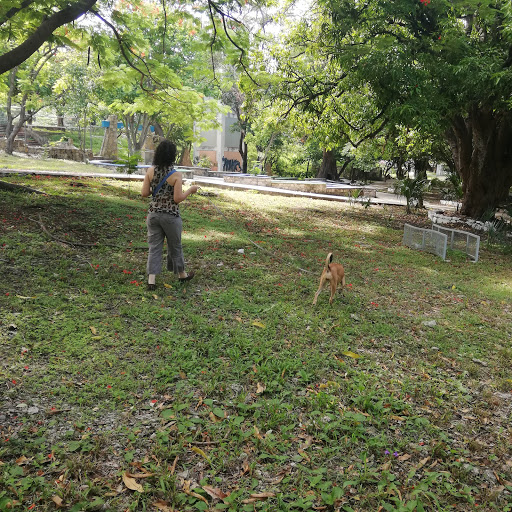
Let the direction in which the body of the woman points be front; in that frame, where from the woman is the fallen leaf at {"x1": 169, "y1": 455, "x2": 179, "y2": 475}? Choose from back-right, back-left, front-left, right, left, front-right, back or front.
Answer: back-right

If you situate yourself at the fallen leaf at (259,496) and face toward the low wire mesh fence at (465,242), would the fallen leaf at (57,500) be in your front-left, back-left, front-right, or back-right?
back-left

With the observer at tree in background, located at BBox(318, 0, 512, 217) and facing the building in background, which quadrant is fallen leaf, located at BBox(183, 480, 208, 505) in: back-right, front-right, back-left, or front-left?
back-left

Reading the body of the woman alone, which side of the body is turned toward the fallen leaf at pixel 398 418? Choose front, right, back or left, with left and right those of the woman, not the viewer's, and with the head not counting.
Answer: right

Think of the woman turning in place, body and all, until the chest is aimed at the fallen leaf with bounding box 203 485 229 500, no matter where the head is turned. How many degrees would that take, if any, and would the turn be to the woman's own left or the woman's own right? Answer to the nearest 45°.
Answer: approximately 135° to the woman's own right

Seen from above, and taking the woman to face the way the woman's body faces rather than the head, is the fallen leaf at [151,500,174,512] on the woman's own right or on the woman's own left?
on the woman's own right

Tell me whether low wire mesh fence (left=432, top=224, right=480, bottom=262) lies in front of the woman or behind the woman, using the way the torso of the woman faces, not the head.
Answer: in front

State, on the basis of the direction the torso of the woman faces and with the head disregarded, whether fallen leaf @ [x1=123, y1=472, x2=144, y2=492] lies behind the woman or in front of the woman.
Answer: behind

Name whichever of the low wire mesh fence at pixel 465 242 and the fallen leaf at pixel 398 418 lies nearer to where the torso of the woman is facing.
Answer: the low wire mesh fence

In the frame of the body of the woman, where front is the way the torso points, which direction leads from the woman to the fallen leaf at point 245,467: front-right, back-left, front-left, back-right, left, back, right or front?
back-right

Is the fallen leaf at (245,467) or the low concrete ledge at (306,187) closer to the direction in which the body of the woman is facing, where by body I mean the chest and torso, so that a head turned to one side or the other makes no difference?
the low concrete ledge

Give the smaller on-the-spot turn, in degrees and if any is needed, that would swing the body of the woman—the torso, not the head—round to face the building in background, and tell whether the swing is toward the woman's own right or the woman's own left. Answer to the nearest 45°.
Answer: approximately 45° to the woman's own left

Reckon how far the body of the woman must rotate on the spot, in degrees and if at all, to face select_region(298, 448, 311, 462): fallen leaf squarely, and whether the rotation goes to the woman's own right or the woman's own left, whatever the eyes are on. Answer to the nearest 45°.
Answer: approximately 135° to the woman's own right

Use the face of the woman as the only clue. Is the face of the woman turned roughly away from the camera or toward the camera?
away from the camera

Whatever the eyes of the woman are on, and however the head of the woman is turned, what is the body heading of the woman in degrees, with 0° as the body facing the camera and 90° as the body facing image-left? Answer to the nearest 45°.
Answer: approximately 225°
